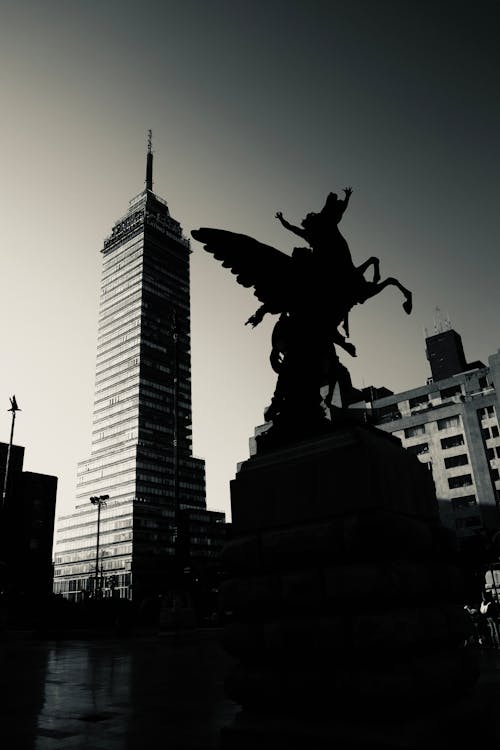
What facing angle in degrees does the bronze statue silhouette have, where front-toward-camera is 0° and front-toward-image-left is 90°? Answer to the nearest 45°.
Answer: approximately 270°
